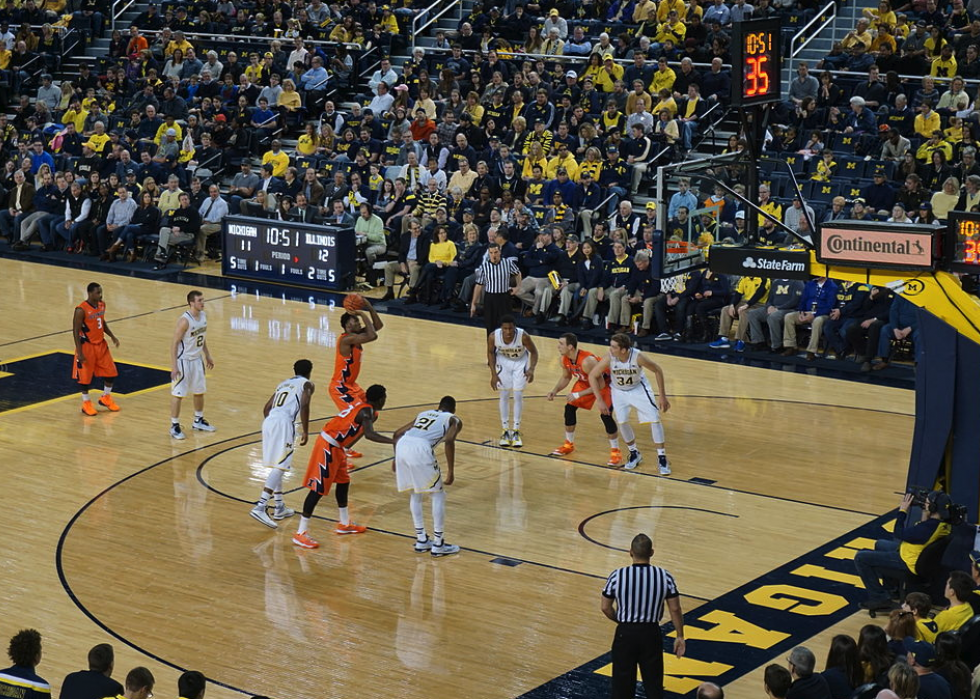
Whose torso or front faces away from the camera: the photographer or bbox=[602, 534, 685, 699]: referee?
the referee

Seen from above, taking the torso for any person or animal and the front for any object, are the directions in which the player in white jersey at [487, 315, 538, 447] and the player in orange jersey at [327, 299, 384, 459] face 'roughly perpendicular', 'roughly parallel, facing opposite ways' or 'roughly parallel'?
roughly perpendicular

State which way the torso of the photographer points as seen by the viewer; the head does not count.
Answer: to the viewer's left

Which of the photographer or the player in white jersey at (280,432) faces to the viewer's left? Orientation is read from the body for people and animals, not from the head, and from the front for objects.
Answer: the photographer

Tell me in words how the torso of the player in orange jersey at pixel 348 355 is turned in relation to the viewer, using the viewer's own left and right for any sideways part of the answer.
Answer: facing to the right of the viewer

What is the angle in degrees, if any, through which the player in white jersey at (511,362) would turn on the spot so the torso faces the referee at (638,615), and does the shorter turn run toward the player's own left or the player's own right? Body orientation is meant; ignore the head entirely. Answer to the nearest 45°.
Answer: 0° — they already face them

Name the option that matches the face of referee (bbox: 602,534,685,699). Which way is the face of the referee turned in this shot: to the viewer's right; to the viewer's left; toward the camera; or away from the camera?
away from the camera

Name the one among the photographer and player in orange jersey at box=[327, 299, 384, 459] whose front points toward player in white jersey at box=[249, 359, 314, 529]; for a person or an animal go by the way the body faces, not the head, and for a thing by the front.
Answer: the photographer

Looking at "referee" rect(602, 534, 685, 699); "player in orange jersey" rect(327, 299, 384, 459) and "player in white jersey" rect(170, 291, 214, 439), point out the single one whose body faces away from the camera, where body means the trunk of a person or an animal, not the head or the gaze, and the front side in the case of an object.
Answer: the referee

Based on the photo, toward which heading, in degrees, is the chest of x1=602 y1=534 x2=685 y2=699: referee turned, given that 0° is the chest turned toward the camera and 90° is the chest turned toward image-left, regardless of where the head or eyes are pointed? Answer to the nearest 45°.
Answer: approximately 180°
